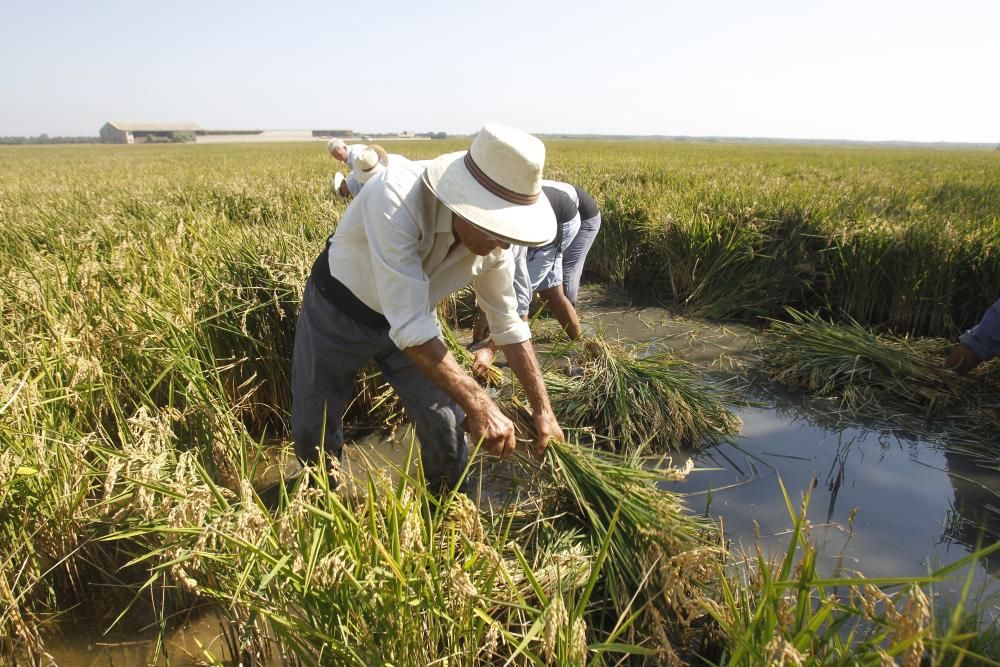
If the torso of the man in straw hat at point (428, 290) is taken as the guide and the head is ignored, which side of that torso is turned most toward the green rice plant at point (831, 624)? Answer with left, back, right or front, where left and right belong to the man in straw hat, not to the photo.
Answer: front

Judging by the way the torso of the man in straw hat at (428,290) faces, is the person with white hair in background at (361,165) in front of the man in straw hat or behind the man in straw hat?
behind

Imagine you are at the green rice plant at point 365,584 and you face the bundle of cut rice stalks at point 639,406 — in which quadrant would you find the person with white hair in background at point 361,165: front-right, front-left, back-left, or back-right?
front-left

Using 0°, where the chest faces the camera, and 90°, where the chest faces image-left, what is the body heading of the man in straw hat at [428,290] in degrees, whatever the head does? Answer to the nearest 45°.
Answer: approximately 315°

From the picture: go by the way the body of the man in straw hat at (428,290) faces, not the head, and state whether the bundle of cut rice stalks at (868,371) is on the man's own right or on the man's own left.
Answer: on the man's own left

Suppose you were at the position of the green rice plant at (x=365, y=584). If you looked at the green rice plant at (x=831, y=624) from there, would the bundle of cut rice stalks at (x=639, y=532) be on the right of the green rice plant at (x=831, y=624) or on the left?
left

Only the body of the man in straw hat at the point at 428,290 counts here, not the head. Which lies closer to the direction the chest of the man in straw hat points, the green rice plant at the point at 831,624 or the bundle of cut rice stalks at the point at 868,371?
the green rice plant

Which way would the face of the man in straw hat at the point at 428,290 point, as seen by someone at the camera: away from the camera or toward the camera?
toward the camera

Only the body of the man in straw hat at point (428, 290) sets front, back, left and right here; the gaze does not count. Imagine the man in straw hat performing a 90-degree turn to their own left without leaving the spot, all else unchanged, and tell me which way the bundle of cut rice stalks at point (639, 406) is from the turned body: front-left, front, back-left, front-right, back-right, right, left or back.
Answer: front

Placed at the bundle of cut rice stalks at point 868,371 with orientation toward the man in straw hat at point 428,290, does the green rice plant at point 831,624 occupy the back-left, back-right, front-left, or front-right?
front-left
